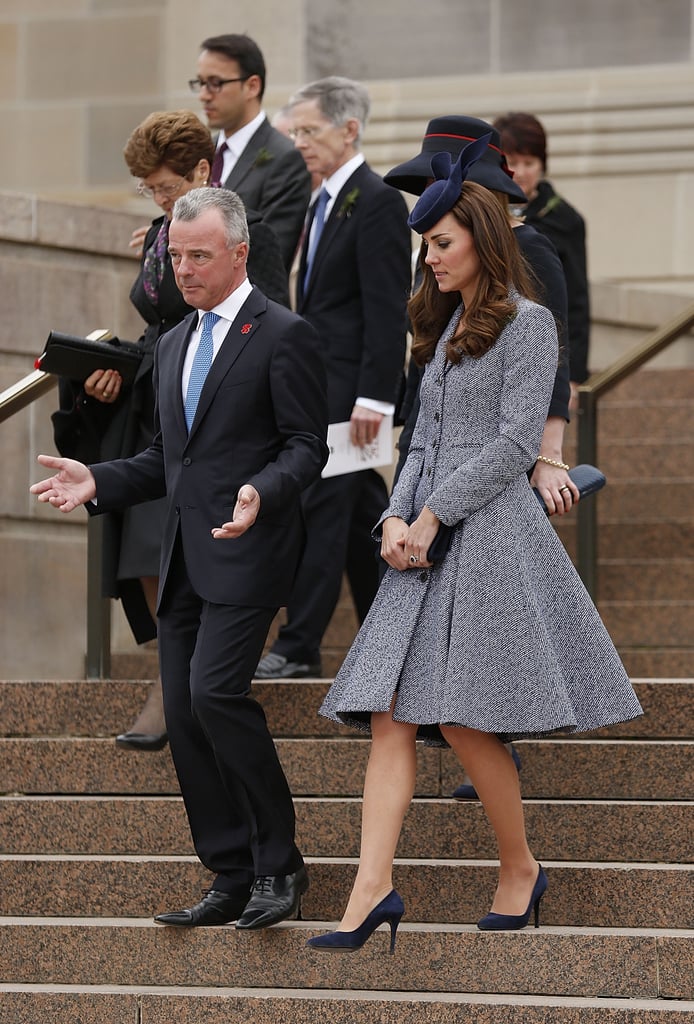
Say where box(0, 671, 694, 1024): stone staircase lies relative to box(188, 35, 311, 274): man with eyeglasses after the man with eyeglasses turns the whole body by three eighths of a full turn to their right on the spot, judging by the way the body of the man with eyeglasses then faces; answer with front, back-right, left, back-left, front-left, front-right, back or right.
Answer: back

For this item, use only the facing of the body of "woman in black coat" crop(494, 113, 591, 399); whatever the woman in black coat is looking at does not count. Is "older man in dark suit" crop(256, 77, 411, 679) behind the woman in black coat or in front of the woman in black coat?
in front

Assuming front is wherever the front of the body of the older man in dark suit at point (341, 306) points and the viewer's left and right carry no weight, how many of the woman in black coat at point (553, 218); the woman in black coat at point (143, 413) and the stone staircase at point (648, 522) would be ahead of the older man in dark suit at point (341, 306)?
1

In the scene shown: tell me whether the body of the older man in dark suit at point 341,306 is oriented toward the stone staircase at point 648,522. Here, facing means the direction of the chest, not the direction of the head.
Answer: no

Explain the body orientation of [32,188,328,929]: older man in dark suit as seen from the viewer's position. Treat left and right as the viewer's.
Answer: facing the viewer and to the left of the viewer

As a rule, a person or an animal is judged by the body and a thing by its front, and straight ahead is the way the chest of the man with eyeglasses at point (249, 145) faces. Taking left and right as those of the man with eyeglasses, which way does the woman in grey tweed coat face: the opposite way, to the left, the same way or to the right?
the same way

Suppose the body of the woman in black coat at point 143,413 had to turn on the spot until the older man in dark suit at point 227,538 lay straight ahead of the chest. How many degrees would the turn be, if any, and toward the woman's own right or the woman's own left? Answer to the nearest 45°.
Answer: approximately 45° to the woman's own left

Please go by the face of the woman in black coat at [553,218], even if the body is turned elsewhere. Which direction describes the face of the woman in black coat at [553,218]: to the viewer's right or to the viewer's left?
to the viewer's left

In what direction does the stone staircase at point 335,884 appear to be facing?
toward the camera

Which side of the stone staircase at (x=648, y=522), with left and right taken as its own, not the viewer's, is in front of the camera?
front

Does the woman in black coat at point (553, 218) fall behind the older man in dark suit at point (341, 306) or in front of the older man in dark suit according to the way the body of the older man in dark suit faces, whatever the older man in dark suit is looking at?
behind

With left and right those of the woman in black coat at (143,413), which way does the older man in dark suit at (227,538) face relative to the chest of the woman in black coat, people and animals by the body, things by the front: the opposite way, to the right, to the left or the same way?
the same way

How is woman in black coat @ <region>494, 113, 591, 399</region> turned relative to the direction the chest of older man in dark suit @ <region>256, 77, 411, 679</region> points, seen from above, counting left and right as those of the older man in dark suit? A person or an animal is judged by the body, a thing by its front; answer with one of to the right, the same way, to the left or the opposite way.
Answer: the same way

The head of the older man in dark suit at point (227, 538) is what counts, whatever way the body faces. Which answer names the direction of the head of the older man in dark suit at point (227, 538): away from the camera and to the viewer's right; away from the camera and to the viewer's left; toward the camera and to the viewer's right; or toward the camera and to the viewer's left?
toward the camera and to the viewer's left
